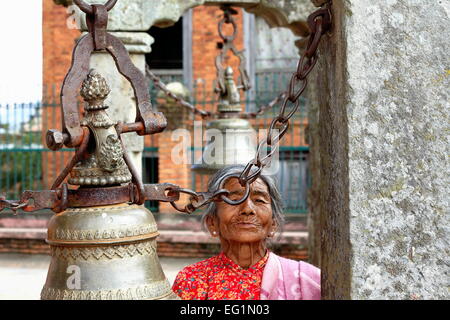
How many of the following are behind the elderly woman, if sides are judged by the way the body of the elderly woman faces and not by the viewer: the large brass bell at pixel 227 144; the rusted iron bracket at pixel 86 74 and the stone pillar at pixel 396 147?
1

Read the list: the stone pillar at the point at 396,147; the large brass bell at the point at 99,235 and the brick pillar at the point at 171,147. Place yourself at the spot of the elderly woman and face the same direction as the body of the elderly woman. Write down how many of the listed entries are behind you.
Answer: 1

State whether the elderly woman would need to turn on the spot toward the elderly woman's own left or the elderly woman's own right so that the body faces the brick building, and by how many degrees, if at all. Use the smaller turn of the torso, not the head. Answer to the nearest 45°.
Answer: approximately 180°

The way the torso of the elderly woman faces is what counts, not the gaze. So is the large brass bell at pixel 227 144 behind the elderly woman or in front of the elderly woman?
behind

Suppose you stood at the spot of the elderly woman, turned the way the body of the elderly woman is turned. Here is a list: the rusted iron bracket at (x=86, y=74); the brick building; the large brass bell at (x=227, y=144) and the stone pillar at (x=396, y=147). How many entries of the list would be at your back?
2

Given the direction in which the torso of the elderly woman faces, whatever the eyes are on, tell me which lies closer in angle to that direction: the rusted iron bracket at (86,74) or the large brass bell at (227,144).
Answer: the rusted iron bracket

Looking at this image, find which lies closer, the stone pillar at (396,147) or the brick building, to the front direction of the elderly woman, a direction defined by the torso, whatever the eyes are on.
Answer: the stone pillar

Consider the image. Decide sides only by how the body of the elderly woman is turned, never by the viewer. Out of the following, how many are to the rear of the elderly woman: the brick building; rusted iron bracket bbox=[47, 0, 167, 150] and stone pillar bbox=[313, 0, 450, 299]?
1

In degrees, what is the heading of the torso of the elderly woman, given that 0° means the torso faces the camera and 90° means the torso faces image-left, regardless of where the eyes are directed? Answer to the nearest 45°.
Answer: approximately 0°

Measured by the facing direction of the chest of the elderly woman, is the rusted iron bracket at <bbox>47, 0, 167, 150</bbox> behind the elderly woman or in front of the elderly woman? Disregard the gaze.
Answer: in front

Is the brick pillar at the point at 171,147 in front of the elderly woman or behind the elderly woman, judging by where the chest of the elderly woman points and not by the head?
behind

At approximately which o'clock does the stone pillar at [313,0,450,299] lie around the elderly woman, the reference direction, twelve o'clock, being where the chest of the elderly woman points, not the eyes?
The stone pillar is roughly at 11 o'clock from the elderly woman.
